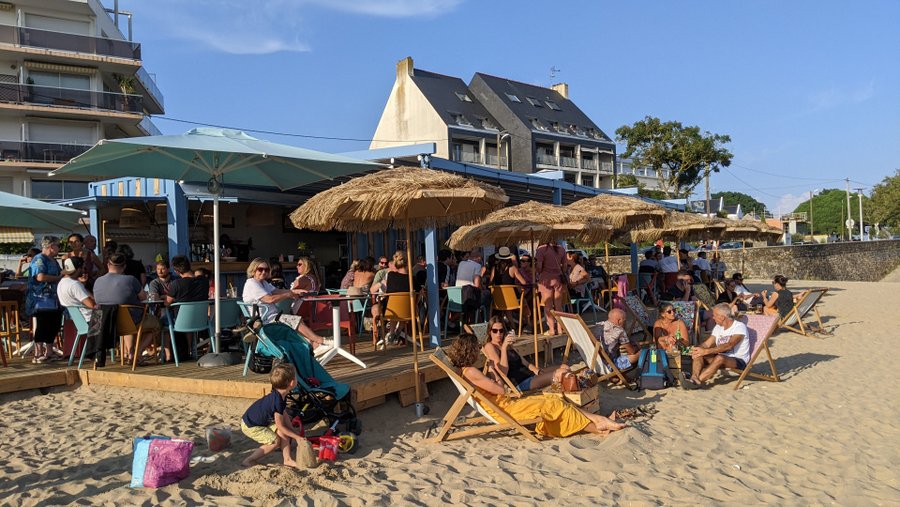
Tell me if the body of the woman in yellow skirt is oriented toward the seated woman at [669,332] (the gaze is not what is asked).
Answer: no

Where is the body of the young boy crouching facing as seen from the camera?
to the viewer's right

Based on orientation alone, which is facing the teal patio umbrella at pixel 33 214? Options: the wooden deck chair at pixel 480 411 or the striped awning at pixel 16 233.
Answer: the striped awning

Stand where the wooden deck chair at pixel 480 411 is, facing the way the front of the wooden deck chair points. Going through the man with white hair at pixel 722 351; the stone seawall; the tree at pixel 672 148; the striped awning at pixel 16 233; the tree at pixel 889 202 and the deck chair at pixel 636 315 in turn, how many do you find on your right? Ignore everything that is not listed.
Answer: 0

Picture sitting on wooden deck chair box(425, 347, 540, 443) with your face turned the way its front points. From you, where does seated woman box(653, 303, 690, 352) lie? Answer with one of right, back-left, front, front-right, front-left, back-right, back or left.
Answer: front-left

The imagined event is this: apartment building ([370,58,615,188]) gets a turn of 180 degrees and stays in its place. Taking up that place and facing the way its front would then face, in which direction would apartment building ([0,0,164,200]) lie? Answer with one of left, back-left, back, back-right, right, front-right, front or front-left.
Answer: left

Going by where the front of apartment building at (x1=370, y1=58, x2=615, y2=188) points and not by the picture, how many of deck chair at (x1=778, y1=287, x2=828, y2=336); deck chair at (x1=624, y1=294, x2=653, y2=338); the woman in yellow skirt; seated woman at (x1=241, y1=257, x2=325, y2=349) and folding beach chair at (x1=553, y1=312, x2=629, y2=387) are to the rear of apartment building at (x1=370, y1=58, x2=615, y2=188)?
0

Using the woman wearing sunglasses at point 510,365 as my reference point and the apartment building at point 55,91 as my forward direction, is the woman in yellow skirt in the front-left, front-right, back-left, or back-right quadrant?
back-left

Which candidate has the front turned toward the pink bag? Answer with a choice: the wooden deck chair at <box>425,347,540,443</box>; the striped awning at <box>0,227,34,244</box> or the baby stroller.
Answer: the striped awning

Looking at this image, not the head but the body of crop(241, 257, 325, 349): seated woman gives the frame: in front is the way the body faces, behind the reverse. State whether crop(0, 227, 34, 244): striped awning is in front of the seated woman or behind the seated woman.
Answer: behind

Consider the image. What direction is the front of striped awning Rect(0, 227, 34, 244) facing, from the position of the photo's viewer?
facing the viewer

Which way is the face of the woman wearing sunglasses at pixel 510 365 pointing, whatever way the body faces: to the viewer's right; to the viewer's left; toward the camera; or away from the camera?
toward the camera

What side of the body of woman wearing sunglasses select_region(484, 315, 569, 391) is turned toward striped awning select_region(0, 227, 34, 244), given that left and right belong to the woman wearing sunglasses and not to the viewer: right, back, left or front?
back

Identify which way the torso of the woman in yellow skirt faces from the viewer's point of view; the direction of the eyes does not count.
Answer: to the viewer's right

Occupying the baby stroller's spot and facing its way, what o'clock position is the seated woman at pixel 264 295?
The seated woman is roughly at 7 o'clock from the baby stroller.

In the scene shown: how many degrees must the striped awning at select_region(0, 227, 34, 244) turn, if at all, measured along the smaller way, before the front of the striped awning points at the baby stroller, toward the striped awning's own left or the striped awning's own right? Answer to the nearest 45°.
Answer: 0° — it already faces it

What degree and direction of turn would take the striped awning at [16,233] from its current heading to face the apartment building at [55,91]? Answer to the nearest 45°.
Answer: approximately 180°

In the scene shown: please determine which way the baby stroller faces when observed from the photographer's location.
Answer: facing the viewer and to the right of the viewer
